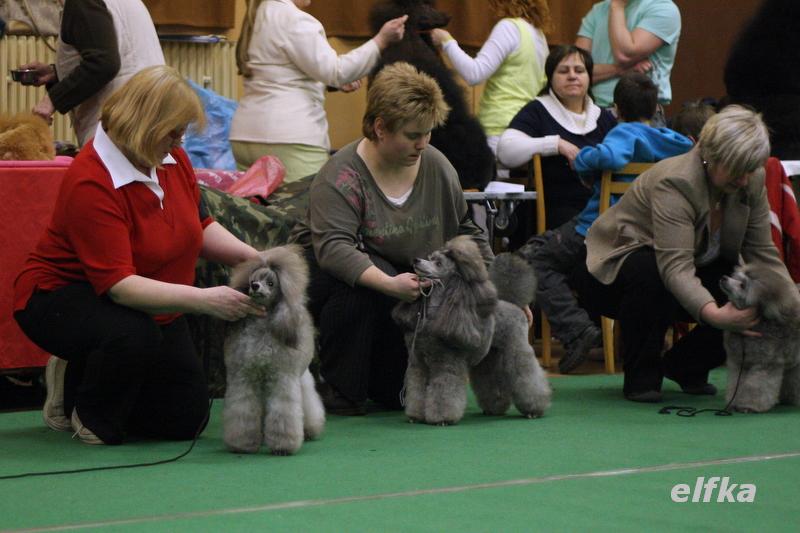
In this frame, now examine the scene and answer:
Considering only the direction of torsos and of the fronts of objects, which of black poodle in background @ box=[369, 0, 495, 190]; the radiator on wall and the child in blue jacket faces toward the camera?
the radiator on wall

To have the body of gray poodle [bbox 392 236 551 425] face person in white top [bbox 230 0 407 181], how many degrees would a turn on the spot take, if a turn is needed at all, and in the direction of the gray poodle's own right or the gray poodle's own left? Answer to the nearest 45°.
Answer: approximately 90° to the gray poodle's own right

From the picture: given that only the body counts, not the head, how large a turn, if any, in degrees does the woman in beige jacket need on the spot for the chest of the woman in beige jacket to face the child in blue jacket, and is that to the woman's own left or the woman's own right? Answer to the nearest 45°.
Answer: approximately 180°

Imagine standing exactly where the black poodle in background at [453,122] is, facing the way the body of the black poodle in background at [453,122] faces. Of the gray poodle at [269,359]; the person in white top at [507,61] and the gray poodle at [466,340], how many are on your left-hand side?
2

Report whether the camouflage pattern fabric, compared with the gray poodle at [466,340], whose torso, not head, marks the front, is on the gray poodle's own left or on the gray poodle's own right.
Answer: on the gray poodle's own right

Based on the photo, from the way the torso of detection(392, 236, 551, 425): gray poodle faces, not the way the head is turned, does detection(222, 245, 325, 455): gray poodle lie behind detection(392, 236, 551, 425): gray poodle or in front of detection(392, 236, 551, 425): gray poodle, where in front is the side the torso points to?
in front

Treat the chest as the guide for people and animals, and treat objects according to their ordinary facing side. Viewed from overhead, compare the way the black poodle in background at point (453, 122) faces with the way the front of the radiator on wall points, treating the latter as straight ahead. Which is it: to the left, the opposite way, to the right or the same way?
to the right

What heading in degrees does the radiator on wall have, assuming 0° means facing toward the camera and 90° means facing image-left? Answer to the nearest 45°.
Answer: approximately 0°

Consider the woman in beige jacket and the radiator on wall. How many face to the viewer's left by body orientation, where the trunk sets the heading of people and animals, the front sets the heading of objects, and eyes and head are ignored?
0
